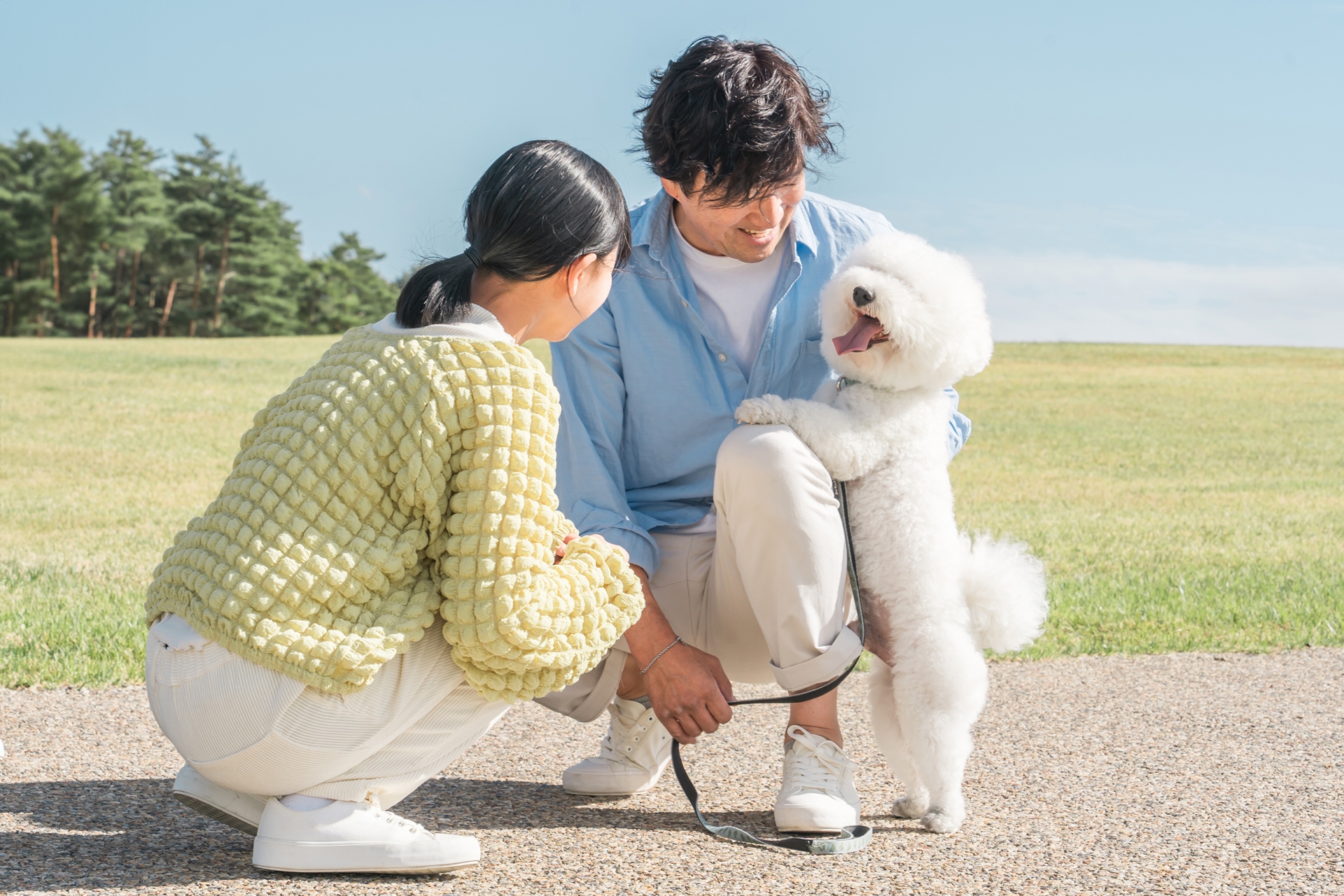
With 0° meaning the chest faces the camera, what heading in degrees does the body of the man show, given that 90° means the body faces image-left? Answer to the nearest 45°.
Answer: approximately 0°

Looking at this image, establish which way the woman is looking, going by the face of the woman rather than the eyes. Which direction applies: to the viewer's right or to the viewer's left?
to the viewer's right

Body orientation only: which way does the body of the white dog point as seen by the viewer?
to the viewer's left

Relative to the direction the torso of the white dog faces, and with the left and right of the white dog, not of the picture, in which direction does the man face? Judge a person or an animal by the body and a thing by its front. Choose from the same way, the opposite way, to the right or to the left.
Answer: to the left

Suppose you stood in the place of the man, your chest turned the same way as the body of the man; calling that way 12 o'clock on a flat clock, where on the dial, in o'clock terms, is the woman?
The woman is roughly at 1 o'clock from the man.

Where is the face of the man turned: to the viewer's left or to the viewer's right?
to the viewer's right

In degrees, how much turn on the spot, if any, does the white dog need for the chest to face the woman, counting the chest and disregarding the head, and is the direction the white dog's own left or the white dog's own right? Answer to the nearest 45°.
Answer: approximately 45° to the white dog's own left

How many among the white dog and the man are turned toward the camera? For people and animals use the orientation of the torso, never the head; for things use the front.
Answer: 1

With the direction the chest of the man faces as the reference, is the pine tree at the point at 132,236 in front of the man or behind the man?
behind
